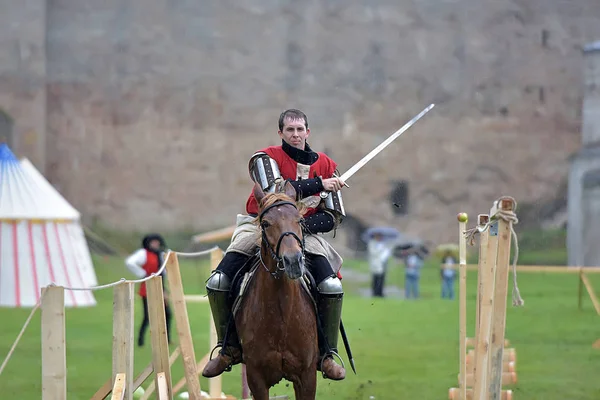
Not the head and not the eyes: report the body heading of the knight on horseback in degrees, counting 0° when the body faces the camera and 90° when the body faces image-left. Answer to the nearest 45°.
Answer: approximately 0°

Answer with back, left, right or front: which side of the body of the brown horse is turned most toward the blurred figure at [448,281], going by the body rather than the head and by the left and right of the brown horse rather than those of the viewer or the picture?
back

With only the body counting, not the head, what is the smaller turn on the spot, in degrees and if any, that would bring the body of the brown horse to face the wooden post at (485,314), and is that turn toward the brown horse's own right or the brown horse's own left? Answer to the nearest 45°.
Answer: approximately 90° to the brown horse's own left

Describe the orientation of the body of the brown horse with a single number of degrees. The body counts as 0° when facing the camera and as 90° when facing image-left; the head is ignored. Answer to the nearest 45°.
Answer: approximately 0°

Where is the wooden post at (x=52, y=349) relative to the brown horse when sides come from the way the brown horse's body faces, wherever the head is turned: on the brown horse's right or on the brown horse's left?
on the brown horse's right

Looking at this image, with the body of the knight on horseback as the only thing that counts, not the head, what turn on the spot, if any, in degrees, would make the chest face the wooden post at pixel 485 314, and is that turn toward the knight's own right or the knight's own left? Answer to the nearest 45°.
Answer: approximately 90° to the knight's own left

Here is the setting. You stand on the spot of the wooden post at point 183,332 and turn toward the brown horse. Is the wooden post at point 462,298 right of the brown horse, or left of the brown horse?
left

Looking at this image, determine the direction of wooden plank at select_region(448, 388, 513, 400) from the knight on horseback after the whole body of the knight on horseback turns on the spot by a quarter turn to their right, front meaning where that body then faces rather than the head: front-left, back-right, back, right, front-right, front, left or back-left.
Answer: back-right

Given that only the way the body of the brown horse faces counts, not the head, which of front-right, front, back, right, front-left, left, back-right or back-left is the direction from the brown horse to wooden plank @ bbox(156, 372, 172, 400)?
front-right

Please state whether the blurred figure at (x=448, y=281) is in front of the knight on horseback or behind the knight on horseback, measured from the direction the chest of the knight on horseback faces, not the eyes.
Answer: behind
